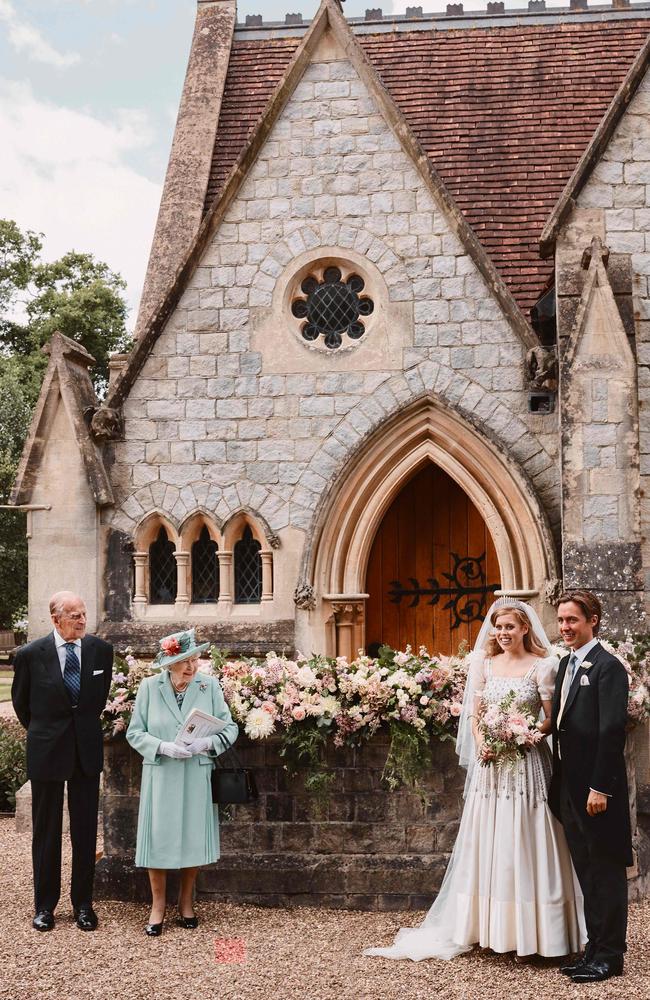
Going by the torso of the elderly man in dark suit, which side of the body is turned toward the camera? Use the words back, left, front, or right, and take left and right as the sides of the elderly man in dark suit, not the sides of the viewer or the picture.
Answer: front

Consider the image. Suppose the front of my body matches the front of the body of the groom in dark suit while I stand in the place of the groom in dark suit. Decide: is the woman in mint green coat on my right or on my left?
on my right

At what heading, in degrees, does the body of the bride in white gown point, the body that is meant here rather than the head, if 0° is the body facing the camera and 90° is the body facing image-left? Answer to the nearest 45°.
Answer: approximately 0°

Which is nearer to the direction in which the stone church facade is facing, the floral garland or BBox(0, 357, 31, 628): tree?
the floral garland

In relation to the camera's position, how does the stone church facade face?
facing the viewer

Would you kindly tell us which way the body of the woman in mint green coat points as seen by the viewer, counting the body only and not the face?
toward the camera

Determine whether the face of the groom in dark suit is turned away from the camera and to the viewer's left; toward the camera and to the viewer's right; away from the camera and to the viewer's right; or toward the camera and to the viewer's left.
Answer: toward the camera and to the viewer's left

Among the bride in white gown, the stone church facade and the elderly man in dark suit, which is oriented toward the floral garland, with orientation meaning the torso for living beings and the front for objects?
the stone church facade

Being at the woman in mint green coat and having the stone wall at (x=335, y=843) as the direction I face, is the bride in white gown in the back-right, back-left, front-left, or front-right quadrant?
front-right
